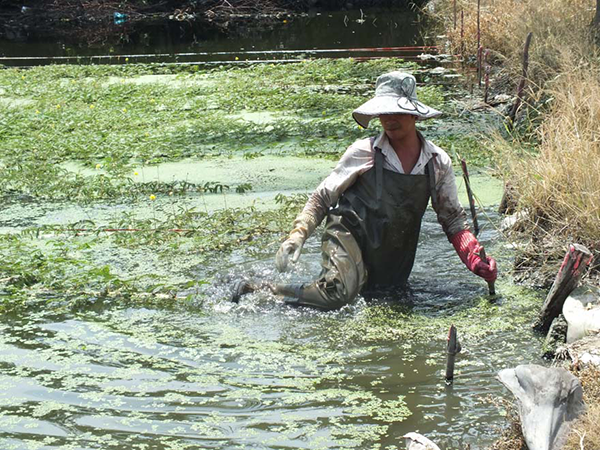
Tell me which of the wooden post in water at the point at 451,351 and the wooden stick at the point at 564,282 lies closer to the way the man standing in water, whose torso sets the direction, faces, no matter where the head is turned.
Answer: the wooden post in water

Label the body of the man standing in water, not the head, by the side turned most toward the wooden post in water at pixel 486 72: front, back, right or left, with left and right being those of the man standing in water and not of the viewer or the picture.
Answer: back

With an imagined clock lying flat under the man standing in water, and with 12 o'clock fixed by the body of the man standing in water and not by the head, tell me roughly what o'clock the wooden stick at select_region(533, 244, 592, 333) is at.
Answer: The wooden stick is roughly at 10 o'clock from the man standing in water.

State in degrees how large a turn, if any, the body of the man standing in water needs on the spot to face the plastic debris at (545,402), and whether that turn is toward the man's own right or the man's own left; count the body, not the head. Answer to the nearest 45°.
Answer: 0° — they already face it

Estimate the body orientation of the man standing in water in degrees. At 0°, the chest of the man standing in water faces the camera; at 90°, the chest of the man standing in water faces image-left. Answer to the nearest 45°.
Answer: approximately 0°

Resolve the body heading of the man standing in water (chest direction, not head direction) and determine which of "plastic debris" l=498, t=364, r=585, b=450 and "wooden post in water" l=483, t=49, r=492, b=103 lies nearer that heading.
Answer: the plastic debris

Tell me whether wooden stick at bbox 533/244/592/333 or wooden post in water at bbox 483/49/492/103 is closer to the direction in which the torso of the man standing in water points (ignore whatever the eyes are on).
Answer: the wooden stick
